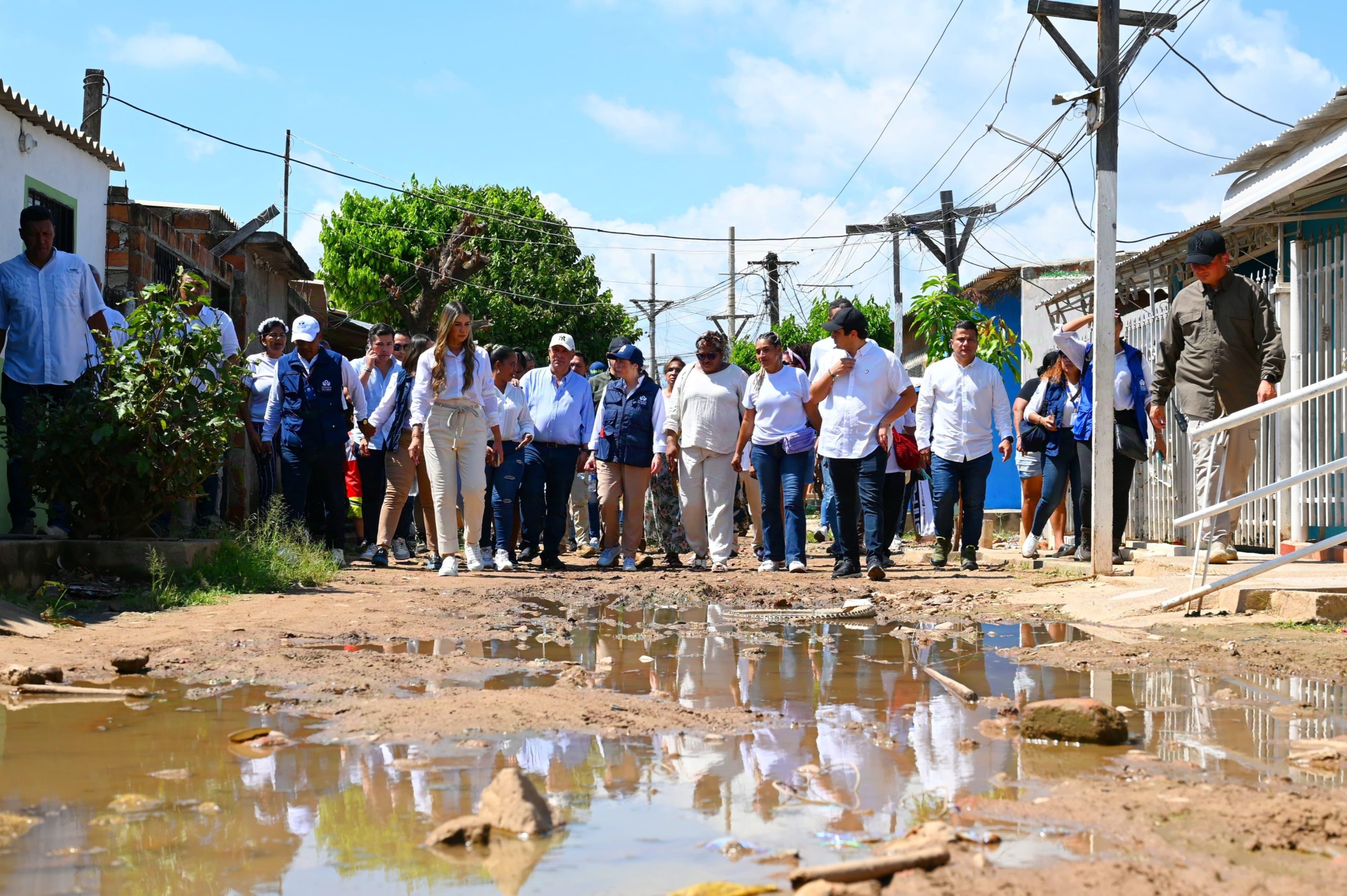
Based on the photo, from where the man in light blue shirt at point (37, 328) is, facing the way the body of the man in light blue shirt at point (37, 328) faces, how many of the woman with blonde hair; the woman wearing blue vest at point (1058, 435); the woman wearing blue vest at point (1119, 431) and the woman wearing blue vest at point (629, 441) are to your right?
0

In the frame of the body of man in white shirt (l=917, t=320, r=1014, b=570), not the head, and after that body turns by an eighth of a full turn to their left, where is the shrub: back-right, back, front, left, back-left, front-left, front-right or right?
right

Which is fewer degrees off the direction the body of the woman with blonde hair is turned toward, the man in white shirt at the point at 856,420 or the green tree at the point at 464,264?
the man in white shirt

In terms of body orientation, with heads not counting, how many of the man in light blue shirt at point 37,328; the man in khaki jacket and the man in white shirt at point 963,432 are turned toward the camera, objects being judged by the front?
3

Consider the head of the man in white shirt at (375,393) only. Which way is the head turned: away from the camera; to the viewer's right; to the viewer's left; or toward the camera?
toward the camera

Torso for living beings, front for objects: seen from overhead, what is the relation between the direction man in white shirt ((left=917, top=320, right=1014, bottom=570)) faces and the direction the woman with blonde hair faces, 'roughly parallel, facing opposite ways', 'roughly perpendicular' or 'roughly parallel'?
roughly parallel

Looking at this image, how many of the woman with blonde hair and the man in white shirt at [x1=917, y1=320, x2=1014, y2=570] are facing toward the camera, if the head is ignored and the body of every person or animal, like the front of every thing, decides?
2

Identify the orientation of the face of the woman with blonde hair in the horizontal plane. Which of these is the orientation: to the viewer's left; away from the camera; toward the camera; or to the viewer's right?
toward the camera

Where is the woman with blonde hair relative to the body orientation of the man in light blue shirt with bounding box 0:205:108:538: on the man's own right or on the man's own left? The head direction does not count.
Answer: on the man's own left

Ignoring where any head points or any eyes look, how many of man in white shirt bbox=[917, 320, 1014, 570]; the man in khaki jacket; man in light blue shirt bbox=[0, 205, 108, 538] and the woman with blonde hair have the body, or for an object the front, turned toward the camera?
4

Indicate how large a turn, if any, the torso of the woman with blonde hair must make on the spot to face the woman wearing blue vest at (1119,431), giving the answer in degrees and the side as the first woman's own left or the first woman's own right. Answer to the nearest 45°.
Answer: approximately 90° to the first woman's own left

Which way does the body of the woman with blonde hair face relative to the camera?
toward the camera

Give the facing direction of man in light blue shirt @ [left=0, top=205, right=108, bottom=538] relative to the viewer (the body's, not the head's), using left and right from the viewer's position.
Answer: facing the viewer

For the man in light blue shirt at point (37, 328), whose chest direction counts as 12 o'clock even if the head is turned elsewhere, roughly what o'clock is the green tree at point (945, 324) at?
The green tree is roughly at 8 o'clock from the man in light blue shirt.

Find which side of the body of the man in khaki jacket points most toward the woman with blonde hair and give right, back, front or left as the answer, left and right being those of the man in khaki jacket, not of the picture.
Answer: right

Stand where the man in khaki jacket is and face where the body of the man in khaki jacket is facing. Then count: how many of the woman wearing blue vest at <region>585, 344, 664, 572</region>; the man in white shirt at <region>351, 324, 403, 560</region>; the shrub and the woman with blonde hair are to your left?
0
